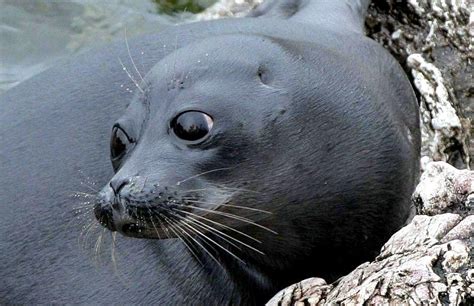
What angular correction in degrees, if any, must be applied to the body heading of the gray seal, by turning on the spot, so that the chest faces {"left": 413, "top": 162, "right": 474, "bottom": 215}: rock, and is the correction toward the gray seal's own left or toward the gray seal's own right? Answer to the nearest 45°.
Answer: approximately 90° to the gray seal's own left
